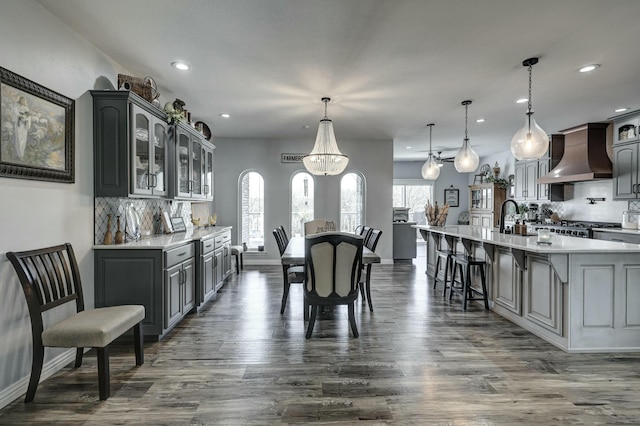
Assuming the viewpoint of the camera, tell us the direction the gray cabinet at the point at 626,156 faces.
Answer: facing the viewer and to the left of the viewer

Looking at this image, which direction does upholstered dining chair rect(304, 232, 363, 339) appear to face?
away from the camera

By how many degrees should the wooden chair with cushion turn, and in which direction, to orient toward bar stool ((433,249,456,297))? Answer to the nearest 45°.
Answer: approximately 45° to its left

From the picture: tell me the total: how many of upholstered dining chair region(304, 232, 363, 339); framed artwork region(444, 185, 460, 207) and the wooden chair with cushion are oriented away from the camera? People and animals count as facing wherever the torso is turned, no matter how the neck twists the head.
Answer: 1

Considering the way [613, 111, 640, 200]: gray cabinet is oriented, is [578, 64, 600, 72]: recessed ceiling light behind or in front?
in front

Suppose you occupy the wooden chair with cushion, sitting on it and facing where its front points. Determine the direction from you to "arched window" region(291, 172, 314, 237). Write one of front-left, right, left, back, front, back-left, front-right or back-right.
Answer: left

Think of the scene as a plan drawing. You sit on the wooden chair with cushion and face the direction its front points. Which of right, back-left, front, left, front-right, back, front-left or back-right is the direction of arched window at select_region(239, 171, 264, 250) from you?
left

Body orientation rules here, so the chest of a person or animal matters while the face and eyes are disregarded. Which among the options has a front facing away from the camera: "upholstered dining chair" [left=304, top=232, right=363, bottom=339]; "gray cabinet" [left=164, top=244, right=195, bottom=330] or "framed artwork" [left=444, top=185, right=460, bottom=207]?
the upholstered dining chair

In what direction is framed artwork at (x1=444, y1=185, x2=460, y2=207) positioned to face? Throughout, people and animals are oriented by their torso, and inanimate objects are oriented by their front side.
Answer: toward the camera

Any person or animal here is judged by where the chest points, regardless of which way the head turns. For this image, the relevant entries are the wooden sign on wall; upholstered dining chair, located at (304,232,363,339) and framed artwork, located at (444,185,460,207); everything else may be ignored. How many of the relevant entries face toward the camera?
2

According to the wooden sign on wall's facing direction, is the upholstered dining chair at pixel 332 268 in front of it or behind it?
in front

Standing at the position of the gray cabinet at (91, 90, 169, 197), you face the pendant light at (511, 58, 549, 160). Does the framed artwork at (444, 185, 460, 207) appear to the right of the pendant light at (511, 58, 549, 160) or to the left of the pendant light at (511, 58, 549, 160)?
left

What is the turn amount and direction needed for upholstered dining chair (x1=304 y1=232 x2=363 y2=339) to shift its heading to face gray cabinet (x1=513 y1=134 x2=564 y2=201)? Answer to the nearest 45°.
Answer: approximately 45° to its right

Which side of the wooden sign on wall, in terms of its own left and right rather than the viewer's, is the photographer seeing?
front

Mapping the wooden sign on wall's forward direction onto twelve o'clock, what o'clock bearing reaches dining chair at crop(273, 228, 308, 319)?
The dining chair is roughly at 12 o'clock from the wooden sign on wall.

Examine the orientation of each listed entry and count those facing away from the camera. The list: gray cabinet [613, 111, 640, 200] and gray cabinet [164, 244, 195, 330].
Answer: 0

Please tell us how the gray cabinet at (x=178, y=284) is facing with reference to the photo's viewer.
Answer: facing the viewer and to the right of the viewer

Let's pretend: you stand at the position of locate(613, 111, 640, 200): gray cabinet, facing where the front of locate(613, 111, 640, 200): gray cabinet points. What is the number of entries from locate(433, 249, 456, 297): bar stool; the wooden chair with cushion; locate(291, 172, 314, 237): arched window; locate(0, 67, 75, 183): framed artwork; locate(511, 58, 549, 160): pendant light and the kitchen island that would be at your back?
0

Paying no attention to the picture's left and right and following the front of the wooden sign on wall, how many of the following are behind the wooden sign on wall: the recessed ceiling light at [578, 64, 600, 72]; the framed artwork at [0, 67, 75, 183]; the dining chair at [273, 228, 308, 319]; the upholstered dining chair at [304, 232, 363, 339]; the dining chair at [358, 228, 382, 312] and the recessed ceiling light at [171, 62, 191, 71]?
0

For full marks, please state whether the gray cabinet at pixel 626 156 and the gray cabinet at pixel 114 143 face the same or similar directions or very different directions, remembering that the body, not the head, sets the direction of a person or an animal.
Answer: very different directions

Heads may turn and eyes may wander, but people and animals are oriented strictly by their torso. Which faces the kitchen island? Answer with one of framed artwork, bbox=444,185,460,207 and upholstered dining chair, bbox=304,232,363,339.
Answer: the framed artwork

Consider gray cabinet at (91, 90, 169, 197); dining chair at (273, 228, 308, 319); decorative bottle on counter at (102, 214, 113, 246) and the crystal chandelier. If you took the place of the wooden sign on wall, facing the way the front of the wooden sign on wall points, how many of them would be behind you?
0
